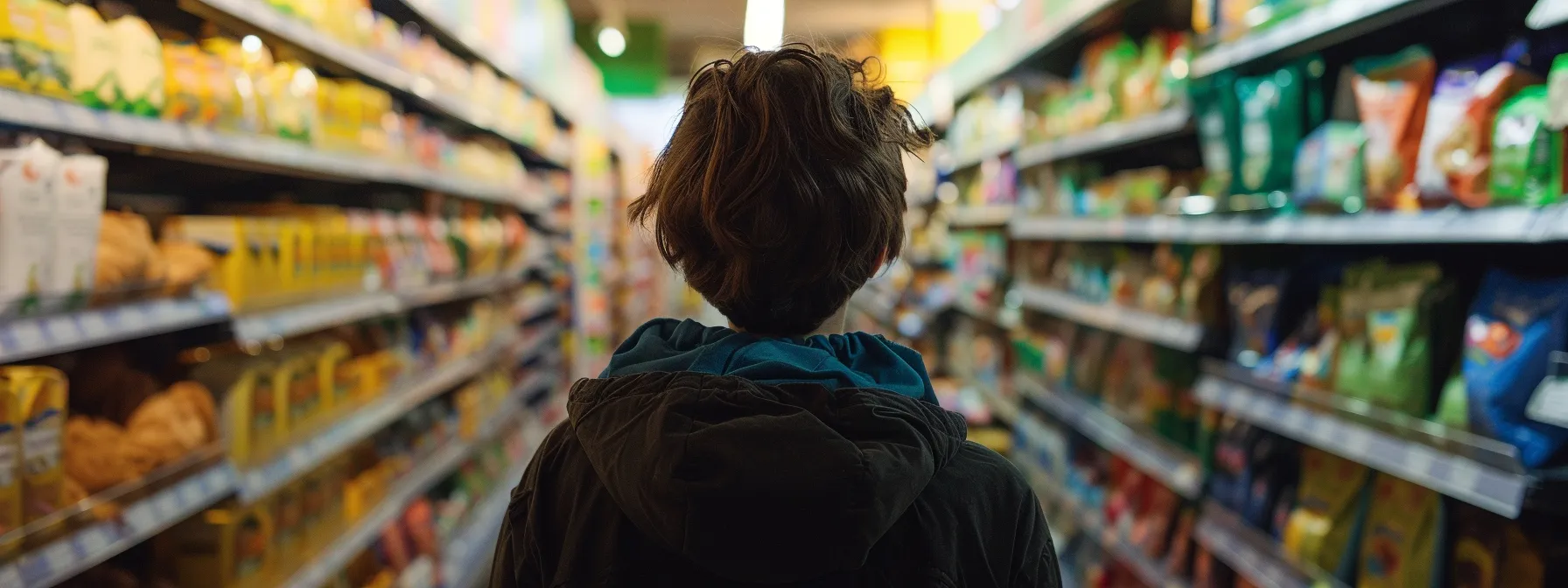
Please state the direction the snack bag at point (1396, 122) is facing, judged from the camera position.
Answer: facing the viewer and to the left of the viewer

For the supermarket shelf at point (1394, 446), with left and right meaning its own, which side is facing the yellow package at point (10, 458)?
front

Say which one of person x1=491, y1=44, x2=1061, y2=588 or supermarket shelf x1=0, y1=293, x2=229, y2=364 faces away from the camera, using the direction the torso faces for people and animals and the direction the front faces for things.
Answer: the person

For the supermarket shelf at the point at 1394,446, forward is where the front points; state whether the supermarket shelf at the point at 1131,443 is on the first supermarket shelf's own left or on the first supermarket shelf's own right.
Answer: on the first supermarket shelf's own right

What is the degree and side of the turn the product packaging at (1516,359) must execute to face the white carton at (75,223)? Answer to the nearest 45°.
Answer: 0° — it already faces it

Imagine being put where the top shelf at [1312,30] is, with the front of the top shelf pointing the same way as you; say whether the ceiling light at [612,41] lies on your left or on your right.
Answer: on your right

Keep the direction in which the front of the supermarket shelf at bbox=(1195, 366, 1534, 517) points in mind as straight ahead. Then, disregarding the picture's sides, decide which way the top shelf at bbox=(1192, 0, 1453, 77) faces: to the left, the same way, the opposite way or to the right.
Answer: the same way

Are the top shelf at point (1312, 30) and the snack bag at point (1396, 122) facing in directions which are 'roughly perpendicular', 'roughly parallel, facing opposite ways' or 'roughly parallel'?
roughly parallel

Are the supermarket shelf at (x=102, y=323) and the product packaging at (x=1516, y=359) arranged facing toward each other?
yes

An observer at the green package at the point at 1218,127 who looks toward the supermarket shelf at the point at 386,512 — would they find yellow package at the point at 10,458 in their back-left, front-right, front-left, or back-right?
front-left

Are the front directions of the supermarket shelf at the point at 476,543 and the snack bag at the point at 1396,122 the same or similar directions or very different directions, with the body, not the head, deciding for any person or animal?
very different directions

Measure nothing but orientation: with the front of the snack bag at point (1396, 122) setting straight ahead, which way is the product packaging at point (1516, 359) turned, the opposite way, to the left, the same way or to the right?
the same way

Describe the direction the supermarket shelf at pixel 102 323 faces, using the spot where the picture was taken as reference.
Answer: facing the viewer and to the right of the viewer

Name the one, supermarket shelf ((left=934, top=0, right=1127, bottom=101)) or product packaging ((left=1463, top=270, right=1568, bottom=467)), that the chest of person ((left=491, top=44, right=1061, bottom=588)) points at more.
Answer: the supermarket shelf

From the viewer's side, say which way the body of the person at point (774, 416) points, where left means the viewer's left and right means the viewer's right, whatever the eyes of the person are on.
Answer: facing away from the viewer

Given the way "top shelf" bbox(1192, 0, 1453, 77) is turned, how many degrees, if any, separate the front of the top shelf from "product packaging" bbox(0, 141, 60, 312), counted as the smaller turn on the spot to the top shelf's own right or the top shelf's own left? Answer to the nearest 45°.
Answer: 0° — it already faces it
